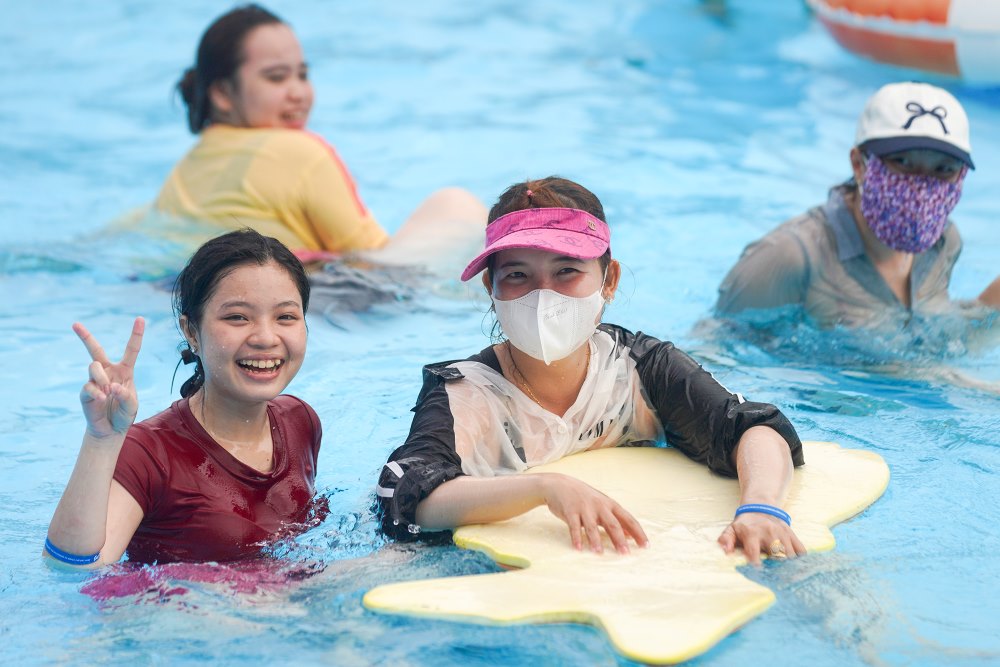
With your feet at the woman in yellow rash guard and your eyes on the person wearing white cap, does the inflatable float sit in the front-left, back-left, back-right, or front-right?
front-left

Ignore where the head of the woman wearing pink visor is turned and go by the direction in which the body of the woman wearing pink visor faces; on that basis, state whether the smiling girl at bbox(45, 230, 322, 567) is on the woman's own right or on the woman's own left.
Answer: on the woman's own right

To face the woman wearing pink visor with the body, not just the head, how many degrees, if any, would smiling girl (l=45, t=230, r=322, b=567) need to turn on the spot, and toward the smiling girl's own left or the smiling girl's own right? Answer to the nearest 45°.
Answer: approximately 45° to the smiling girl's own left

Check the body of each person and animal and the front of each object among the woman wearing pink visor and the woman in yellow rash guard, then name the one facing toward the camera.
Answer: the woman wearing pink visor

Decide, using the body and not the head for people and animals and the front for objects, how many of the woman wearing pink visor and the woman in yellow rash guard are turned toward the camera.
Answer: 1

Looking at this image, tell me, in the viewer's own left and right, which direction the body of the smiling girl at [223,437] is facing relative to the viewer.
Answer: facing the viewer and to the right of the viewer

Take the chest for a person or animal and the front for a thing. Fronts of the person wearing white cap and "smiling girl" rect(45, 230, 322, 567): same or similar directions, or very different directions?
same or similar directions

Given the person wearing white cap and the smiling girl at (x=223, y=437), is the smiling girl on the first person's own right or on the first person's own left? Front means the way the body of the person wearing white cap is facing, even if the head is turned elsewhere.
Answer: on the first person's own right

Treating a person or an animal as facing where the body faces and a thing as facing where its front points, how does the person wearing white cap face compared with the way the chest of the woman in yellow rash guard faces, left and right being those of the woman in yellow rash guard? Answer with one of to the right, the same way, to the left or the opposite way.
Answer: to the right

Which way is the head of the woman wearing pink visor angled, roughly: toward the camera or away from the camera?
toward the camera

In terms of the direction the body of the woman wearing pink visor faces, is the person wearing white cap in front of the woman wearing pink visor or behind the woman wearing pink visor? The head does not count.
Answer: behind

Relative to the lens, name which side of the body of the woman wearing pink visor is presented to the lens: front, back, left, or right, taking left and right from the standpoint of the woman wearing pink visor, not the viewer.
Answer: front
